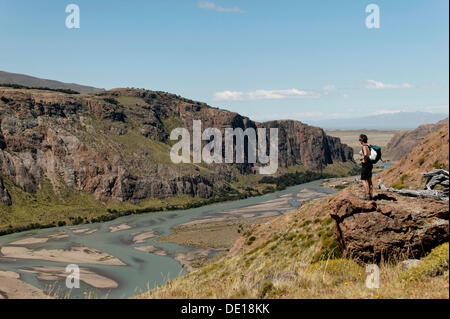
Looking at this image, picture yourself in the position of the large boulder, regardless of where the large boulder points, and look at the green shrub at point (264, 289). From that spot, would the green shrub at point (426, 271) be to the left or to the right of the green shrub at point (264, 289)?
left

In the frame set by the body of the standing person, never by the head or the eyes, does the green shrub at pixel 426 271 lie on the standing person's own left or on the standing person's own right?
on the standing person's own left

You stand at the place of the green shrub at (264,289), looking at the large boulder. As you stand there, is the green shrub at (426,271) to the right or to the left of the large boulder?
right

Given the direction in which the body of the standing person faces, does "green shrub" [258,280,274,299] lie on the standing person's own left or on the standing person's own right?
on the standing person's own left

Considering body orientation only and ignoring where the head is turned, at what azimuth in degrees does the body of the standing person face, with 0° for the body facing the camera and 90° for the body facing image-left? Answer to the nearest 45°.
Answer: approximately 90°
